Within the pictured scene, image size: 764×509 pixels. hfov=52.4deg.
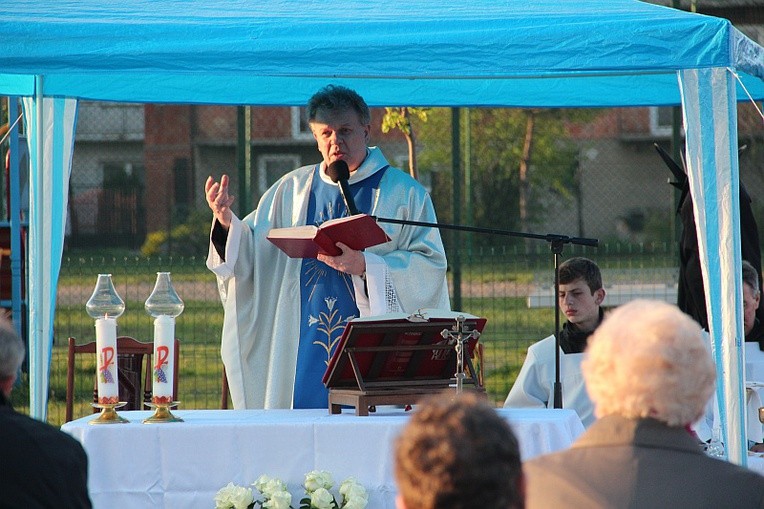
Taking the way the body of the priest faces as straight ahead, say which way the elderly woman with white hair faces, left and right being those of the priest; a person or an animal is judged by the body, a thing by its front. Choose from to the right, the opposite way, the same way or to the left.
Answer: the opposite way

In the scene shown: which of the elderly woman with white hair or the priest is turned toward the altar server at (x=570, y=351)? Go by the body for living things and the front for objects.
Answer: the elderly woman with white hair

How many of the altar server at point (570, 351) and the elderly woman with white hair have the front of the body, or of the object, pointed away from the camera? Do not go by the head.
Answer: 1

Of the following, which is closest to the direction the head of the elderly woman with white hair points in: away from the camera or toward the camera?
away from the camera

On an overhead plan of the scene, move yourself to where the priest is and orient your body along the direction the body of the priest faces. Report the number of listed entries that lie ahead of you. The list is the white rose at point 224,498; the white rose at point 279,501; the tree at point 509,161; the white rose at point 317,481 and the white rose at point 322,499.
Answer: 4

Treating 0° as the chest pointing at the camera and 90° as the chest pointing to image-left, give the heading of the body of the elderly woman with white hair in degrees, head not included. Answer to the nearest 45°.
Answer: approximately 180°

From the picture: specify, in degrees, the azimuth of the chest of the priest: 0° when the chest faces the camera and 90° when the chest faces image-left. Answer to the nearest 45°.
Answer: approximately 0°

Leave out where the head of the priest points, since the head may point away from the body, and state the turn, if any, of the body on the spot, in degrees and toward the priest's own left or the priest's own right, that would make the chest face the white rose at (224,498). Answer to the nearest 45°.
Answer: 0° — they already face it
